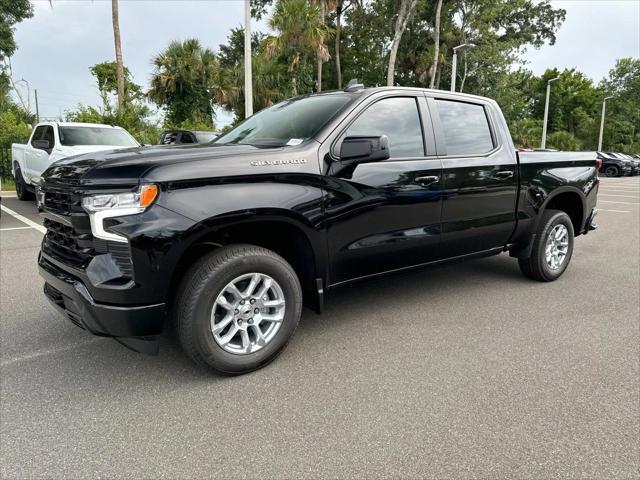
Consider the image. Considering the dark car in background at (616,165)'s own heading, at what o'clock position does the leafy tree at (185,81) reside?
The leafy tree is roughly at 3 o'clock from the dark car in background.

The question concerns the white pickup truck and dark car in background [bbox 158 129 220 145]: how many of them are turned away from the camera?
0

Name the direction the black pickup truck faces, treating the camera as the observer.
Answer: facing the viewer and to the left of the viewer

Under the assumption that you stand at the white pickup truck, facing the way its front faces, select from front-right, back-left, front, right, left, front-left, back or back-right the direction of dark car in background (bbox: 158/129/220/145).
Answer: left

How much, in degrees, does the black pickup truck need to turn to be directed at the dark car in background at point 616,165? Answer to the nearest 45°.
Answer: approximately 180°

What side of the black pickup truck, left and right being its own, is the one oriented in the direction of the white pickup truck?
right

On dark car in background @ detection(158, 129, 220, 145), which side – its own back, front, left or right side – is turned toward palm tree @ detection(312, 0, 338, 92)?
left

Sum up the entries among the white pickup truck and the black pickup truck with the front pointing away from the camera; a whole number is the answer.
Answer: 0

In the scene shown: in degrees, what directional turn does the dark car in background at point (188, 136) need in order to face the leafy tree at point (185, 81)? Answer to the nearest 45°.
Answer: approximately 135° to its left

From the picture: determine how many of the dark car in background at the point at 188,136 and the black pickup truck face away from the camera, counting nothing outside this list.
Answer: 0

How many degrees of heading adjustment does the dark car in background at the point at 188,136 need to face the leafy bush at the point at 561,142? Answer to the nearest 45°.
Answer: approximately 90° to its left
